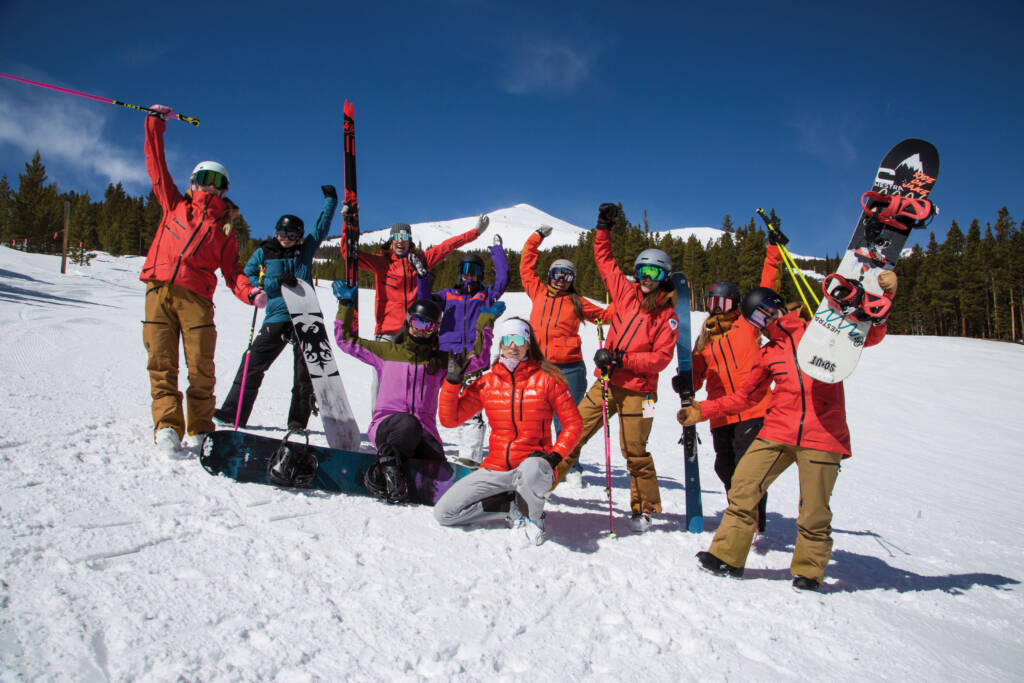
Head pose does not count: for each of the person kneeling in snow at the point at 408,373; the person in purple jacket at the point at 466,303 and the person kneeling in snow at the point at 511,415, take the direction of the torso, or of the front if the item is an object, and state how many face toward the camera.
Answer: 3

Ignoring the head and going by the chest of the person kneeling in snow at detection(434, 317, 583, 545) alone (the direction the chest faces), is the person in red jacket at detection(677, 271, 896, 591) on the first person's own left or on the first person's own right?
on the first person's own left

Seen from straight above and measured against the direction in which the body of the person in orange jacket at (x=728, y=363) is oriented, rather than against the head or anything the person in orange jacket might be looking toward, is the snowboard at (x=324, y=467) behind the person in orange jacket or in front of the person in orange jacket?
in front

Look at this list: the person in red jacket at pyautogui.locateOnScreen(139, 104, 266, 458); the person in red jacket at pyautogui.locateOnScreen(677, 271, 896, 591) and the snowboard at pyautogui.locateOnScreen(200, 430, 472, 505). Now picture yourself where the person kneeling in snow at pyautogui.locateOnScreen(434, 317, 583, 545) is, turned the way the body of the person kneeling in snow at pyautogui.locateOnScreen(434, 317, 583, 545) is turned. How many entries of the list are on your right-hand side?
2

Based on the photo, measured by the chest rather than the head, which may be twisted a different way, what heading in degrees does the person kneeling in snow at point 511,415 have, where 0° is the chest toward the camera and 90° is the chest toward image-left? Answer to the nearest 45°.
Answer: approximately 0°

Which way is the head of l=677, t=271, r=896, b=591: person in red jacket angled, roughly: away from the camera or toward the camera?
toward the camera

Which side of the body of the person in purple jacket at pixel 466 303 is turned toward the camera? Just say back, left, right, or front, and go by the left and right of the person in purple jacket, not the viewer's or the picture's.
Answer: front

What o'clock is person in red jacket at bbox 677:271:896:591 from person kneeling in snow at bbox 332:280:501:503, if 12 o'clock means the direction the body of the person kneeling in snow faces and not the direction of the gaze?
The person in red jacket is roughly at 10 o'clock from the person kneeling in snow.

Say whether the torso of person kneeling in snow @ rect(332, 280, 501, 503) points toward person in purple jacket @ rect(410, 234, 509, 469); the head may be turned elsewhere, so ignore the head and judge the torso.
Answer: no

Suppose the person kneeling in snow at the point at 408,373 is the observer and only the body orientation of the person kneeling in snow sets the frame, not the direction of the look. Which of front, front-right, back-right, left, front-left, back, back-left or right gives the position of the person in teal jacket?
back-right

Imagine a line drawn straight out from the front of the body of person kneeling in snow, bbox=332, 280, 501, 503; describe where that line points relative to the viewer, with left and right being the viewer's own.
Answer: facing the viewer

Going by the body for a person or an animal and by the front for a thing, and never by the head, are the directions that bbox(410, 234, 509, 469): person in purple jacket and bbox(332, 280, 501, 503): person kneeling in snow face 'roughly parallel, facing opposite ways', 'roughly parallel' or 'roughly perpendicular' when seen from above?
roughly parallel

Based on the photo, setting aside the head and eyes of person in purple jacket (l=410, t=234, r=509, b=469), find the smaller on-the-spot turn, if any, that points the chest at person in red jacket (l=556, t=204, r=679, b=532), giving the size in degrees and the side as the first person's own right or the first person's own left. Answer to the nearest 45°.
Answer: approximately 45° to the first person's own left

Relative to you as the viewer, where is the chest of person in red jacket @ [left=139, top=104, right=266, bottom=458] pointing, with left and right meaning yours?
facing the viewer

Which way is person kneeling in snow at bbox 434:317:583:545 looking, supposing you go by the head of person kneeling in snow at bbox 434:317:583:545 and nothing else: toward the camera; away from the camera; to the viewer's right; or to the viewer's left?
toward the camera

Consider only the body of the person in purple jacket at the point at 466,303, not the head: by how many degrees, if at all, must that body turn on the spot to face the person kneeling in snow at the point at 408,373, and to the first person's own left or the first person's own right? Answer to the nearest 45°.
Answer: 0° — they already face them

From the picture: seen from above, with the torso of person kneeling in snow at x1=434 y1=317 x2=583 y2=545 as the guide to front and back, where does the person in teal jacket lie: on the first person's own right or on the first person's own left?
on the first person's own right

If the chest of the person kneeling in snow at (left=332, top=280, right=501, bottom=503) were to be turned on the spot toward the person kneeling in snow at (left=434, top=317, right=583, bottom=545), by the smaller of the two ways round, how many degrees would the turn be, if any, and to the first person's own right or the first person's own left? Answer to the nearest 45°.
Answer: approximately 45° to the first person's own left
